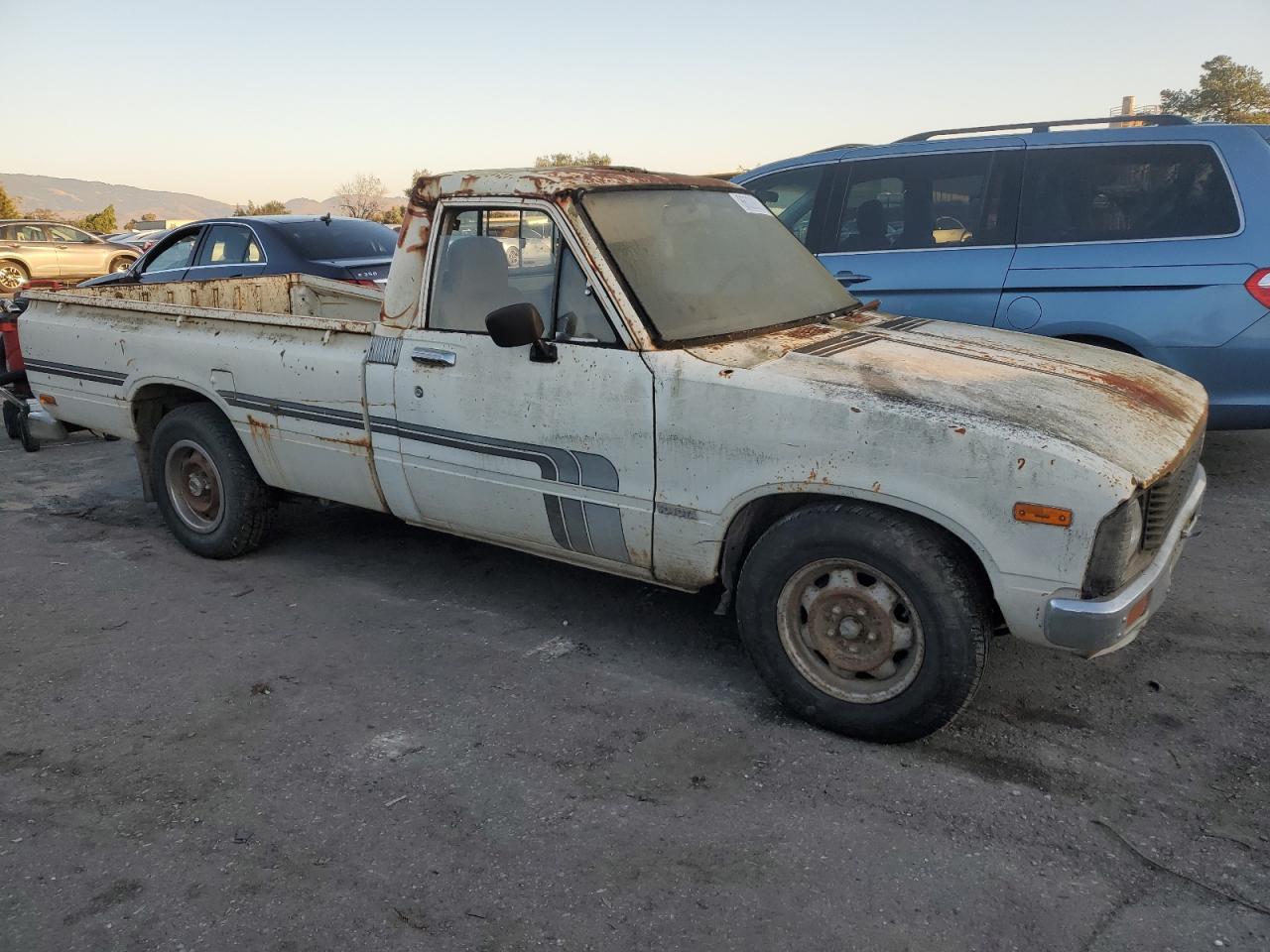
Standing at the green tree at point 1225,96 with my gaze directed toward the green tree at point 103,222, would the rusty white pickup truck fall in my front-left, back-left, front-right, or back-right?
front-left

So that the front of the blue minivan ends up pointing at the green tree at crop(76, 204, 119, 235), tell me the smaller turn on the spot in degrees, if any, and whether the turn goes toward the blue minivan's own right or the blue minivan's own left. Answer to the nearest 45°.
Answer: approximately 45° to the blue minivan's own right

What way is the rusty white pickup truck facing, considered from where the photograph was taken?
facing the viewer and to the right of the viewer

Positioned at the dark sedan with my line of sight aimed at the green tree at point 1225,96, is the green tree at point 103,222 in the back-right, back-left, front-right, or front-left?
front-left

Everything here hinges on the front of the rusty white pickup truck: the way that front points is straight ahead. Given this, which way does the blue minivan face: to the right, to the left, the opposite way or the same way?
the opposite way

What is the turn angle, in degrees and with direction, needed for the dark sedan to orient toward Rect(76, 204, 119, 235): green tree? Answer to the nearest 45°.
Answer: approximately 45° to its right

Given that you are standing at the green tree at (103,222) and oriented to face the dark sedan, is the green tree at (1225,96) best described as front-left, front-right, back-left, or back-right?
front-left

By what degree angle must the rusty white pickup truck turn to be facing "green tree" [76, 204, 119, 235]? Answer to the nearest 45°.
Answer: approximately 180°

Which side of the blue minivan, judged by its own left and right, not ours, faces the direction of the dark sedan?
front

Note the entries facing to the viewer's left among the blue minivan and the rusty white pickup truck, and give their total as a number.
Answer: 1

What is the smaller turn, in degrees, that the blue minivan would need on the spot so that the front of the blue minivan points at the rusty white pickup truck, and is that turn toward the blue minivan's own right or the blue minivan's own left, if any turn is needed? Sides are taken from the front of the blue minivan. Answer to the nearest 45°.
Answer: approximately 45° to the blue minivan's own left

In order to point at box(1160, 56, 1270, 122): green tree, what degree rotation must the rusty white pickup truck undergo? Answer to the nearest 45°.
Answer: approximately 90° to its left

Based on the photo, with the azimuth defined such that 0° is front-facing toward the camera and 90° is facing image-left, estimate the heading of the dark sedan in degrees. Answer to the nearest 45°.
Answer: approximately 135°

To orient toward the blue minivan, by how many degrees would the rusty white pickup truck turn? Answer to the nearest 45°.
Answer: approximately 90° to its left

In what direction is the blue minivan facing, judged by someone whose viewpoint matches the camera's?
facing to the left of the viewer
